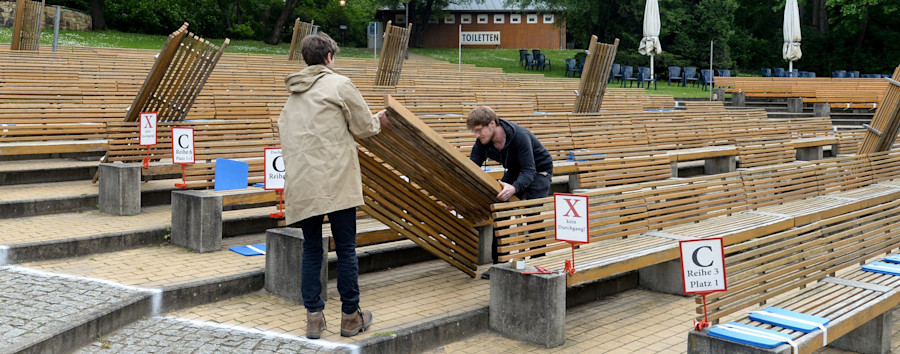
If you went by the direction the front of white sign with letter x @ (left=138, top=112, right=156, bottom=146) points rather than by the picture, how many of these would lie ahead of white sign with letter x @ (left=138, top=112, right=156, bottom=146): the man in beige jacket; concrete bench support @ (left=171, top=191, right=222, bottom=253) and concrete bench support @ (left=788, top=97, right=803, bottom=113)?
2

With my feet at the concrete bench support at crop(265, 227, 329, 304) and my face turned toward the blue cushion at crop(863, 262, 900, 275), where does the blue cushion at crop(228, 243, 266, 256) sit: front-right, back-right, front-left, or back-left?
back-left

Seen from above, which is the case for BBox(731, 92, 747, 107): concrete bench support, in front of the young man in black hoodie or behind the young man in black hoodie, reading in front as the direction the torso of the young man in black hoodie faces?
behind

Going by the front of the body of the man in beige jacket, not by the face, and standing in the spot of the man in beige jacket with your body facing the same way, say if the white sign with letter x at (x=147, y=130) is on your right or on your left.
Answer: on your left

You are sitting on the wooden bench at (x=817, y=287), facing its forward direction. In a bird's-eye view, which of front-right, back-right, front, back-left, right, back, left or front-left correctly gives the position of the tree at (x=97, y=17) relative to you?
back

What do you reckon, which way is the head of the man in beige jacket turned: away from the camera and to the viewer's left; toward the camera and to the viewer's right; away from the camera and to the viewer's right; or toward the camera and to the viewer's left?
away from the camera and to the viewer's right

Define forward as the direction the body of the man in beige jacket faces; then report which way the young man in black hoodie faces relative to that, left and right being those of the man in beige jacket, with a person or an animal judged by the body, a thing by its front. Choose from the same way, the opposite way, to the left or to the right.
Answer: the opposite way

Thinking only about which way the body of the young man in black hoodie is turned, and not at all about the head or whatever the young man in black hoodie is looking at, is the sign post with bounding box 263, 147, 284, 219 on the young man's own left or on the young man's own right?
on the young man's own right

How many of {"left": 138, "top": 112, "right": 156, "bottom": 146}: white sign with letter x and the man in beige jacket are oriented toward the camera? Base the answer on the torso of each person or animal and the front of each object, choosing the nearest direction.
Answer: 1
